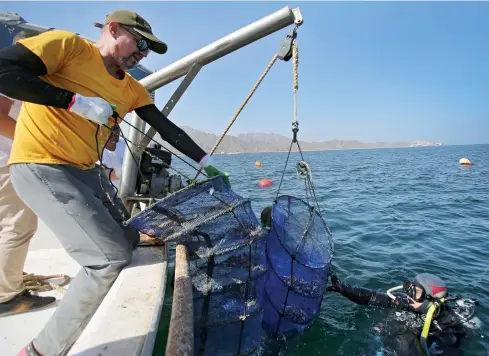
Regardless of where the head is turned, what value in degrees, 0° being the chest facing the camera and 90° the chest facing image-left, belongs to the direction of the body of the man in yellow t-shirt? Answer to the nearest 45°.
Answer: approximately 315°

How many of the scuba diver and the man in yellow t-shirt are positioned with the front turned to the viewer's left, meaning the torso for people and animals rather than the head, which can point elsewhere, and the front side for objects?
1

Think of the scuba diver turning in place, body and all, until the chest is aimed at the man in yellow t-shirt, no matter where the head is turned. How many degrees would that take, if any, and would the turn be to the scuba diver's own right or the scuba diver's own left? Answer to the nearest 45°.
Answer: approximately 45° to the scuba diver's own left

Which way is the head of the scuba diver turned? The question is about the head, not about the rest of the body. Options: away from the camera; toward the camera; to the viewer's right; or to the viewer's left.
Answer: to the viewer's left

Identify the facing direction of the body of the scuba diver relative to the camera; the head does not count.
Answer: to the viewer's left

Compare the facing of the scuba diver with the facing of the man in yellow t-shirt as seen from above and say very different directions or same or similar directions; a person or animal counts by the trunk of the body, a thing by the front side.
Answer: very different directions

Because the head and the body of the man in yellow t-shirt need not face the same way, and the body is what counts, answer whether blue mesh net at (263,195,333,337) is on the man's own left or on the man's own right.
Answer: on the man's own left

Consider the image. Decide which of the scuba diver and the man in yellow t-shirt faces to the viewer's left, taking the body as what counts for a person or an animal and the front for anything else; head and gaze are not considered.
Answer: the scuba diver
